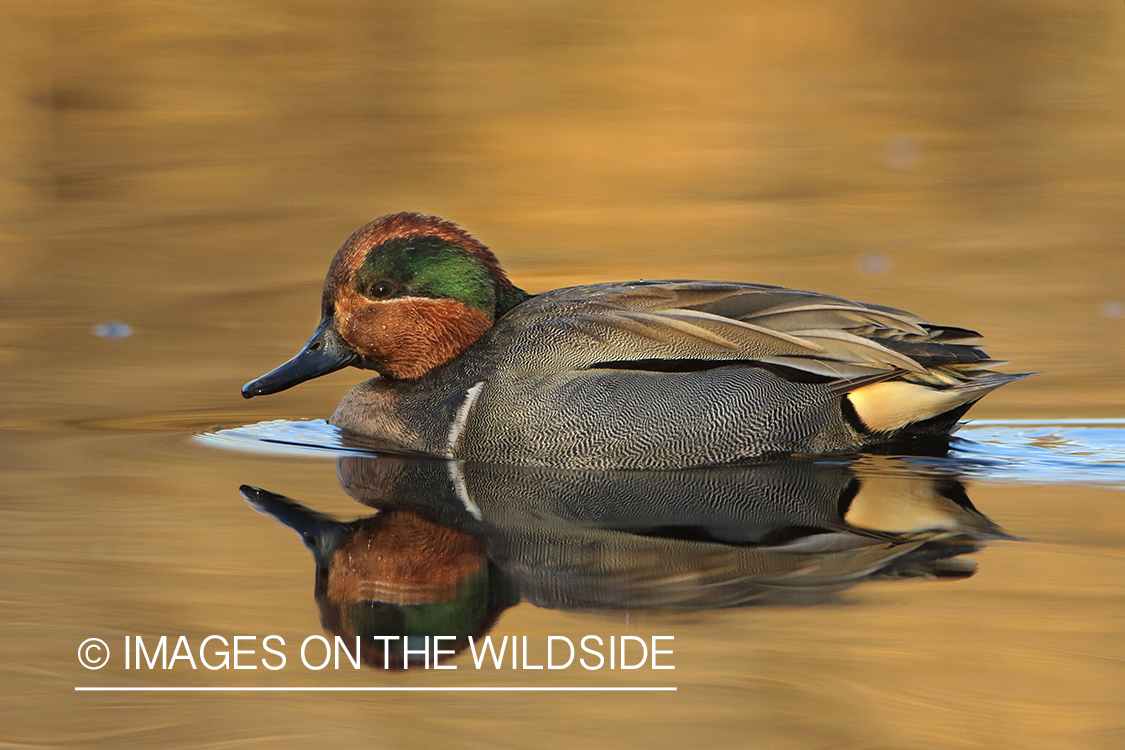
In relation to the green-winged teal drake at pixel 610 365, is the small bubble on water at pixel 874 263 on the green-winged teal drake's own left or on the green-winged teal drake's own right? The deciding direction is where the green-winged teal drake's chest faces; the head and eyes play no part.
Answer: on the green-winged teal drake's own right

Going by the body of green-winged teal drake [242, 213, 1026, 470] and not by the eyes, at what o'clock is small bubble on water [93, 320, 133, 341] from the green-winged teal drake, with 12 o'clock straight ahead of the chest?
The small bubble on water is roughly at 1 o'clock from the green-winged teal drake.

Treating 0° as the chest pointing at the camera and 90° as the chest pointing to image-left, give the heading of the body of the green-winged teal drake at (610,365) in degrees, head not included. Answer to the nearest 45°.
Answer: approximately 90°
